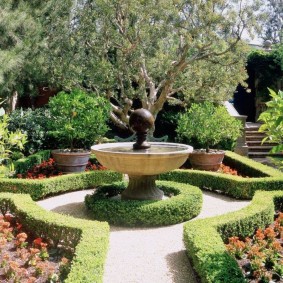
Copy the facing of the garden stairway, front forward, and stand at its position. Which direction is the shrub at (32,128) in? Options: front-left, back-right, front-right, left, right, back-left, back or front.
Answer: front-right

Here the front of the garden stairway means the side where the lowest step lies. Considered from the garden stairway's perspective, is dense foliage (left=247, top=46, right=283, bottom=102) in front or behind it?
behind

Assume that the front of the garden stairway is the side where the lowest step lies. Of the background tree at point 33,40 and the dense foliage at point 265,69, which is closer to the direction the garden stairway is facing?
the background tree

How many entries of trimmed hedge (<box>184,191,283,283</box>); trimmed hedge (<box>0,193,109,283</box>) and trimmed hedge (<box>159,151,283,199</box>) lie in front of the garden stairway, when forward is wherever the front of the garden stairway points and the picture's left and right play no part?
3

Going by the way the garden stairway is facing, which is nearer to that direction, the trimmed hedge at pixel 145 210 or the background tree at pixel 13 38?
the trimmed hedge

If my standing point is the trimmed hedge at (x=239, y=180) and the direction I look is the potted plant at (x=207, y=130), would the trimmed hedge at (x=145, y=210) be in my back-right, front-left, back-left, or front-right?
back-left

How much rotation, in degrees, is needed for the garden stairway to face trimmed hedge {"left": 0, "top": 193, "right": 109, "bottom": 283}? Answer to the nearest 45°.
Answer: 0° — it already faces it

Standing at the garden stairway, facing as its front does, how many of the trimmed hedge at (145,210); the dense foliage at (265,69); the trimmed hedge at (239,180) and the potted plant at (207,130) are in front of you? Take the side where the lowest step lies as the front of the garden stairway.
3

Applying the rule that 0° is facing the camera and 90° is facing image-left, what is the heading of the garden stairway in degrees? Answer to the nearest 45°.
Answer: approximately 0°

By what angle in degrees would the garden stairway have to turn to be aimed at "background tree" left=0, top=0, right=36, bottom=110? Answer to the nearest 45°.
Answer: approximately 45° to its right

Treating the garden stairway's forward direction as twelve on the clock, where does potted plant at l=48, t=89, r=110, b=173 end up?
The potted plant is roughly at 1 o'clock from the garden stairway.
